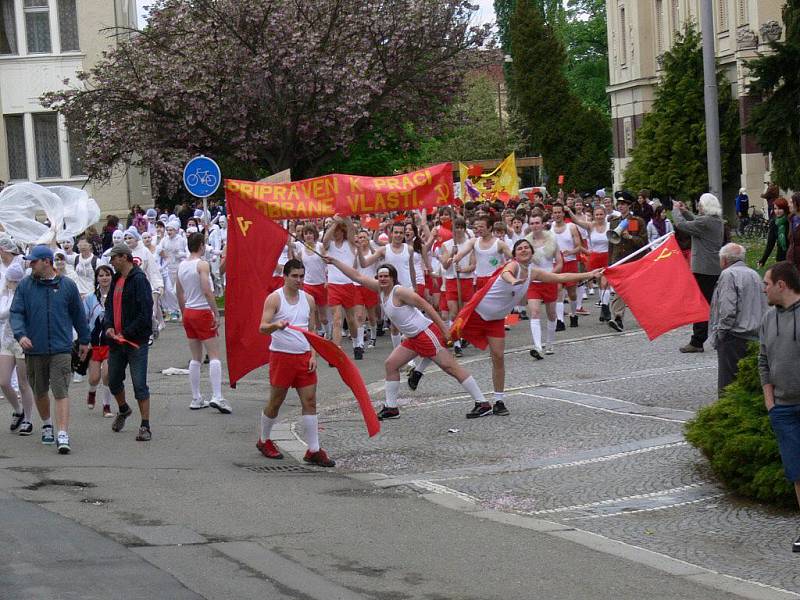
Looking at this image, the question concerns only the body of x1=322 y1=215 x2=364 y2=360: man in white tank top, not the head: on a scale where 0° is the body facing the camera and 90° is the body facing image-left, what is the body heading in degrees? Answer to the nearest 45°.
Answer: approximately 0°

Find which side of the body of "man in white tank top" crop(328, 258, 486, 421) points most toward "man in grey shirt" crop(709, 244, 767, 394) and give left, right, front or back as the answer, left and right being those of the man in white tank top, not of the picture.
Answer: left

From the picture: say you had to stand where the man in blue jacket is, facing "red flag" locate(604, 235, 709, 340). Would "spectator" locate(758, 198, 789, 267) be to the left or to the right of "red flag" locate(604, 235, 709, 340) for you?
left

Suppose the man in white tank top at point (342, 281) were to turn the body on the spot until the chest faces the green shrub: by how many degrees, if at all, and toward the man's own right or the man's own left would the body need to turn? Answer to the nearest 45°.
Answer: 0° — they already face it

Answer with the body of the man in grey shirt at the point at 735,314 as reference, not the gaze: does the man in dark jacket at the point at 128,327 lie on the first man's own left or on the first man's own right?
on the first man's own left

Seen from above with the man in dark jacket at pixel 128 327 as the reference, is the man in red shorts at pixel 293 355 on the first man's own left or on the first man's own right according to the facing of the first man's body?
on the first man's own left

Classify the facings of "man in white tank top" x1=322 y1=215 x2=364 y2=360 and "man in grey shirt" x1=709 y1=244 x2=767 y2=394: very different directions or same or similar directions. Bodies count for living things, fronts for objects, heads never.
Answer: very different directions

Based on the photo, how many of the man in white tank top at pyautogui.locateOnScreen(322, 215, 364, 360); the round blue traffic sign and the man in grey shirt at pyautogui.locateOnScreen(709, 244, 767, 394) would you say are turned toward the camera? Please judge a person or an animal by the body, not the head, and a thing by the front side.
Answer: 2

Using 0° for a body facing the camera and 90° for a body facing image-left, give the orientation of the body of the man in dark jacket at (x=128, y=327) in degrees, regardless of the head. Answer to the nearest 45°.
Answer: approximately 45°

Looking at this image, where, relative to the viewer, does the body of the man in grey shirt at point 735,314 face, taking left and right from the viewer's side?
facing away from the viewer and to the left of the viewer
